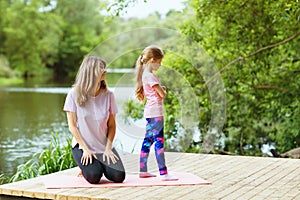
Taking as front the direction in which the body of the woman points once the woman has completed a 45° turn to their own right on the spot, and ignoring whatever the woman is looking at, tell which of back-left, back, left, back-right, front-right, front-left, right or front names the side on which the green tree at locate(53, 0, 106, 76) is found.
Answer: back

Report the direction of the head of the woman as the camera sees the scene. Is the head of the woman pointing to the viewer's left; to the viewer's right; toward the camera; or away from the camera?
to the viewer's right

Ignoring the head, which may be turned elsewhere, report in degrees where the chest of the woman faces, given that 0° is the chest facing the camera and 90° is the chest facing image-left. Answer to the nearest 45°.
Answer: approximately 315°

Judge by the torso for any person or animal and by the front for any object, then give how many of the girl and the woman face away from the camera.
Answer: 0

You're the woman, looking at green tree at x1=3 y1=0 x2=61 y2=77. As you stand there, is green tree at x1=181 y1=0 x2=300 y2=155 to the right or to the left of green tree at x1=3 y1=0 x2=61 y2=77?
right

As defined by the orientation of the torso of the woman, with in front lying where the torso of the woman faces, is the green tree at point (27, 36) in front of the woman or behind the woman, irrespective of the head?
behind
